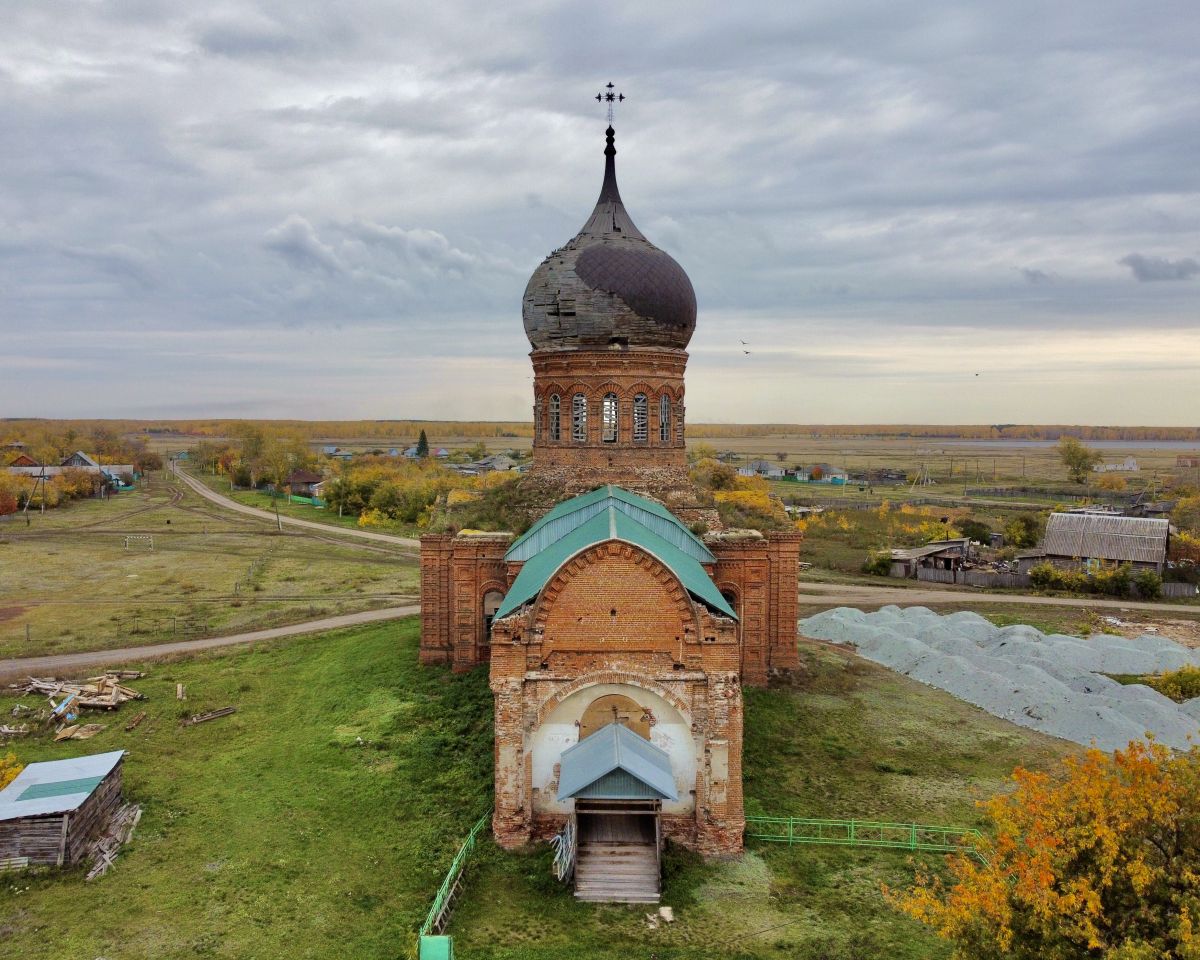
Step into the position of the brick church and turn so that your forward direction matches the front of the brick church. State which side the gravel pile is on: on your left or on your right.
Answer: on your left

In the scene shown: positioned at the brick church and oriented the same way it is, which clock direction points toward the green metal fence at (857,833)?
The green metal fence is roughly at 10 o'clock from the brick church.

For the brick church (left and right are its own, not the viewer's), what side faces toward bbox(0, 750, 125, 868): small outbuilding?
right

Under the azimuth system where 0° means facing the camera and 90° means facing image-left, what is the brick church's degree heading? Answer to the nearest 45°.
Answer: approximately 0°

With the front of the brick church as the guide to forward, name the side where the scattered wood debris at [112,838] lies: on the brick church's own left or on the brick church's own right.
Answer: on the brick church's own right

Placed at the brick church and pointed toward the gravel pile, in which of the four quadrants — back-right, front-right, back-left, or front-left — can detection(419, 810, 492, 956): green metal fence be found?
back-right

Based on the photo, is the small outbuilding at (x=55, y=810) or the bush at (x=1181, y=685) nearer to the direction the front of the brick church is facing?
the small outbuilding

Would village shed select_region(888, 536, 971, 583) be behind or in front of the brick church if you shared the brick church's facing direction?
behind

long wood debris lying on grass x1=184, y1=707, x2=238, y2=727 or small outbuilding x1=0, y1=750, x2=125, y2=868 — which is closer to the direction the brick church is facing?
the small outbuilding

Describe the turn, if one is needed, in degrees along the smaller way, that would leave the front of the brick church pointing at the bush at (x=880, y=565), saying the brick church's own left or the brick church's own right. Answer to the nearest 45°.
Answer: approximately 135° to the brick church's own left
